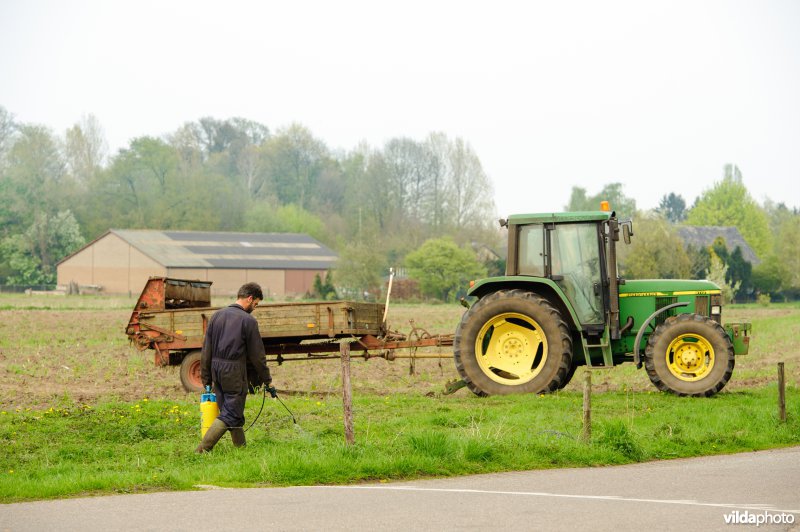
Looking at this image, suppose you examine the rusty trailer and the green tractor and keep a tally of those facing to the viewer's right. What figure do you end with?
2

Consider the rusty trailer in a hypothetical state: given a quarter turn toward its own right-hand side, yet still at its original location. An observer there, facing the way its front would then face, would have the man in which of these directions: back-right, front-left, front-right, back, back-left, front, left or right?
front

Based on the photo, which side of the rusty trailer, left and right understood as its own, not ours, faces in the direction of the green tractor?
front

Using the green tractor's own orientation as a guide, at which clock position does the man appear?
The man is roughly at 4 o'clock from the green tractor.

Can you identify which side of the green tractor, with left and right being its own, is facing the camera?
right

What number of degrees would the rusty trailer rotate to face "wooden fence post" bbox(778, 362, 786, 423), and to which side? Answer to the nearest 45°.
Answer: approximately 45° to its right

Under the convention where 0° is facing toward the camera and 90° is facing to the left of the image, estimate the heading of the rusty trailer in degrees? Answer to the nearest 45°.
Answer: approximately 270°

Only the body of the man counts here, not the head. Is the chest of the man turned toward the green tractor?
yes

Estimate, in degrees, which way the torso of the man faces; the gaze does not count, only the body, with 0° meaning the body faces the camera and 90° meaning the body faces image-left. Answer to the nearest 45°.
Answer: approximately 225°

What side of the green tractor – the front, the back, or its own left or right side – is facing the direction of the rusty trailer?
back
